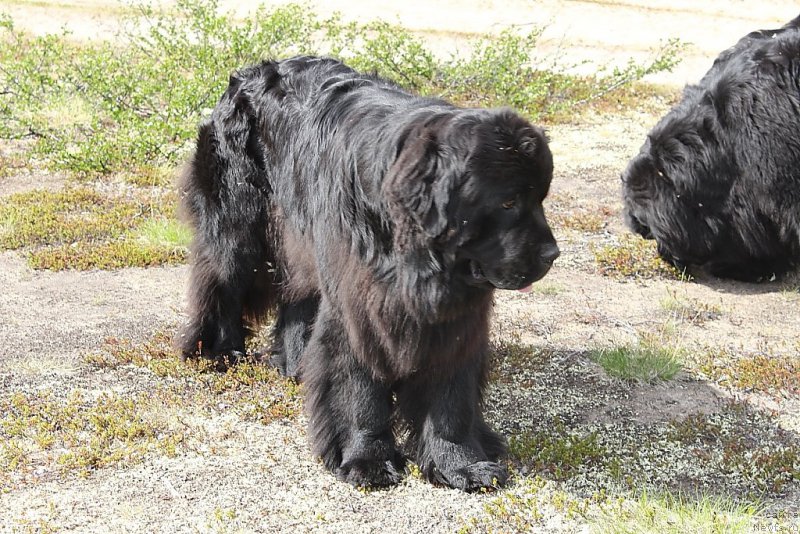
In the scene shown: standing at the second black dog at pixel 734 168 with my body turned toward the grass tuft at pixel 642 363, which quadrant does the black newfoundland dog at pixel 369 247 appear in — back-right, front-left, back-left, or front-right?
front-right

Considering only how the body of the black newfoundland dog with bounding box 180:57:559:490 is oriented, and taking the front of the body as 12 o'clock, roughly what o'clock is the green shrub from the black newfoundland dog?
The green shrub is roughly at 7 o'clock from the black newfoundland dog.

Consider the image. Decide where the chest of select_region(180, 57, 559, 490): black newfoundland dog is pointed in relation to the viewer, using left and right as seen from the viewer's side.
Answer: facing the viewer and to the right of the viewer

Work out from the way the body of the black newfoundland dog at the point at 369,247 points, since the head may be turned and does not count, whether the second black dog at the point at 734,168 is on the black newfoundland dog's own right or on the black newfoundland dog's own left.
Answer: on the black newfoundland dog's own left

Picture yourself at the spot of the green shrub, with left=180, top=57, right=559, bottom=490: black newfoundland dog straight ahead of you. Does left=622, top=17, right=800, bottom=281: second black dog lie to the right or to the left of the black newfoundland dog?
left

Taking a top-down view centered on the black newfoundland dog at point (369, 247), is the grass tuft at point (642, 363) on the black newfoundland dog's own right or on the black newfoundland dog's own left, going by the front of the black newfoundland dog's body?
on the black newfoundland dog's own left

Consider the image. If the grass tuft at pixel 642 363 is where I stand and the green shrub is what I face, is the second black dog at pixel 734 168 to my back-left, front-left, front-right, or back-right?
front-right

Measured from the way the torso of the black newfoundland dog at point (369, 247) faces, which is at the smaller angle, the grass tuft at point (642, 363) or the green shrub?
the grass tuft
